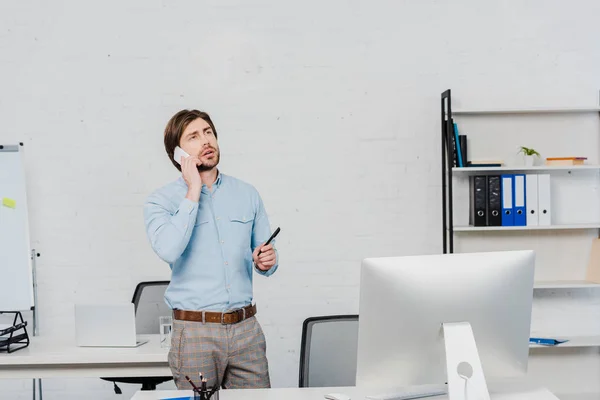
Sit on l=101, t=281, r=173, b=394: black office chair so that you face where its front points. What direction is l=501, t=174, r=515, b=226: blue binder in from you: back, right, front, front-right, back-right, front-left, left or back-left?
back-left

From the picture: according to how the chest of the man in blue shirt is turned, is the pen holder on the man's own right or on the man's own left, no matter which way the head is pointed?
on the man's own right

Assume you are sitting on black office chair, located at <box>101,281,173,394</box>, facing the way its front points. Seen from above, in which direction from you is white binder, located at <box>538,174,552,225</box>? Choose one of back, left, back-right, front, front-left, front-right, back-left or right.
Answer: back-left

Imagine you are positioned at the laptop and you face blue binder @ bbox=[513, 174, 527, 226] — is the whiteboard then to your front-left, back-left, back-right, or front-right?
back-left

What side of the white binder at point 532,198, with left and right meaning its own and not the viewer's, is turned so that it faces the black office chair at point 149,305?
right

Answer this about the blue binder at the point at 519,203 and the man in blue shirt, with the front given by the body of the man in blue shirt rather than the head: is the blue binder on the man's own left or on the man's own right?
on the man's own left

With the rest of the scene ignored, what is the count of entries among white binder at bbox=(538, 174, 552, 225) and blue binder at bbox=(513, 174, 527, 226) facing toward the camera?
2

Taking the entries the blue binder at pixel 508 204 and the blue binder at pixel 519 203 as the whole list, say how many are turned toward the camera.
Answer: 2
